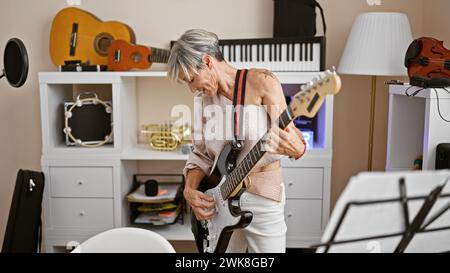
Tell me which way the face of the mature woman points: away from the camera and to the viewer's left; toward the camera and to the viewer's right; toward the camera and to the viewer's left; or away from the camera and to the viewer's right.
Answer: toward the camera and to the viewer's left

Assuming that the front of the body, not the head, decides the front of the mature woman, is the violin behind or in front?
behind

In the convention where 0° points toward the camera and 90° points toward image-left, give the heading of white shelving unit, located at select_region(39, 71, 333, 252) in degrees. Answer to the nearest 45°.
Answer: approximately 0°

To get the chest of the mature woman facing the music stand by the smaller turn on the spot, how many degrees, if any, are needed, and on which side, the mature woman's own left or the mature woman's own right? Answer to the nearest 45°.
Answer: approximately 45° to the mature woman's own left

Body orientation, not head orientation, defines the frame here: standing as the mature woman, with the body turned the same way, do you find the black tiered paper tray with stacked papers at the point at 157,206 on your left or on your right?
on your right

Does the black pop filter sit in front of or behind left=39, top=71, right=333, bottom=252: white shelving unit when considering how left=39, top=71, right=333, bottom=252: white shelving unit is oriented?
in front

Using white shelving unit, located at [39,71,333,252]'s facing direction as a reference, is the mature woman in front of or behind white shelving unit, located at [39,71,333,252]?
in front

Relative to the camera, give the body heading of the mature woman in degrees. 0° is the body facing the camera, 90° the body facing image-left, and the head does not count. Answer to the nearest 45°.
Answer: approximately 45°

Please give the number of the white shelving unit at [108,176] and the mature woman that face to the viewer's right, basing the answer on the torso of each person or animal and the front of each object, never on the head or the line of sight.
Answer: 0

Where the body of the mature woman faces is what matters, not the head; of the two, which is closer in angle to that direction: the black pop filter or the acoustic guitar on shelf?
the black pop filter
